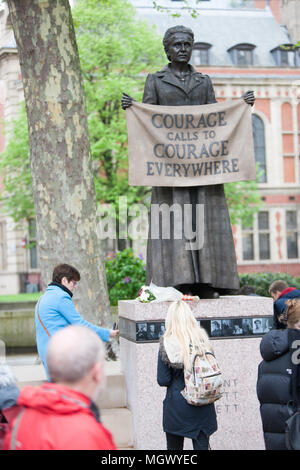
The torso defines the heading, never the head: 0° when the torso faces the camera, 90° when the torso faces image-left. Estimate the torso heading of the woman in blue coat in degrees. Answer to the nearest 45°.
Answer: approximately 270°

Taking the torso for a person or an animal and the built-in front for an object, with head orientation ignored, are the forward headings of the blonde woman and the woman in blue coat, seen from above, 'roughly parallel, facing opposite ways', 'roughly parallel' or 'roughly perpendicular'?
roughly perpendicular

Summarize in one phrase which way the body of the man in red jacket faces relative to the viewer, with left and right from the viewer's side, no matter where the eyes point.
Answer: facing away from the viewer and to the right of the viewer

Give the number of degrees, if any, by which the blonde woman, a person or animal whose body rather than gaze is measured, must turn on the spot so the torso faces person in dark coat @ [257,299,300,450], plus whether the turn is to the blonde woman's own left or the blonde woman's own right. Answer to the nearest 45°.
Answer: approximately 90° to the blonde woman's own right

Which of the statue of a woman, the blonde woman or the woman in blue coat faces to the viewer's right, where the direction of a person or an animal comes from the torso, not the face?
the woman in blue coat

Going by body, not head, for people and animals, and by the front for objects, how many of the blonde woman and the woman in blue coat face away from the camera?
1

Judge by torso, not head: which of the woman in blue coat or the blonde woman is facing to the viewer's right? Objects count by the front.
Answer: the woman in blue coat

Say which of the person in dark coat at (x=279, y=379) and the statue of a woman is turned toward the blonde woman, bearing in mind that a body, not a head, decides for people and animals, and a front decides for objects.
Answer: the statue of a woman

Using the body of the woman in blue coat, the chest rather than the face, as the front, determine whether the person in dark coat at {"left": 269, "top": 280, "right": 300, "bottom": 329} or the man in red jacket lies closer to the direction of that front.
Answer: the person in dark coat

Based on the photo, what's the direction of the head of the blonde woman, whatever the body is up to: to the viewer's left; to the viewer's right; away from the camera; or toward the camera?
away from the camera

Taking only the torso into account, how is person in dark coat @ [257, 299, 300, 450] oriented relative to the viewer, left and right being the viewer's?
facing away from the viewer and to the right of the viewer

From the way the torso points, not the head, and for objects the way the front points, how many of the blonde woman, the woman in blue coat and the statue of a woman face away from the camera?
1

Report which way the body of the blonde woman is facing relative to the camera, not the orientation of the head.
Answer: away from the camera
